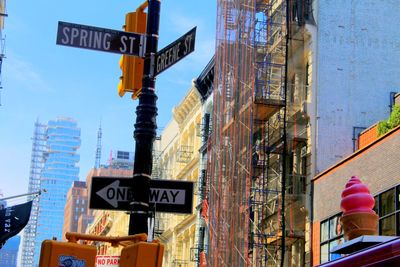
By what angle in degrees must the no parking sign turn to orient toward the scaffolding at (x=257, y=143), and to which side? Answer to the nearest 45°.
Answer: approximately 135° to its left

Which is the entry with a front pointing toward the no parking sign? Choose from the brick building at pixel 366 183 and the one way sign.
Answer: the brick building

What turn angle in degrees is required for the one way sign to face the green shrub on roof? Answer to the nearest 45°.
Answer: approximately 135° to its left

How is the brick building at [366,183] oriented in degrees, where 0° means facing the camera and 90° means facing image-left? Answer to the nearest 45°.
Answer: approximately 45°
